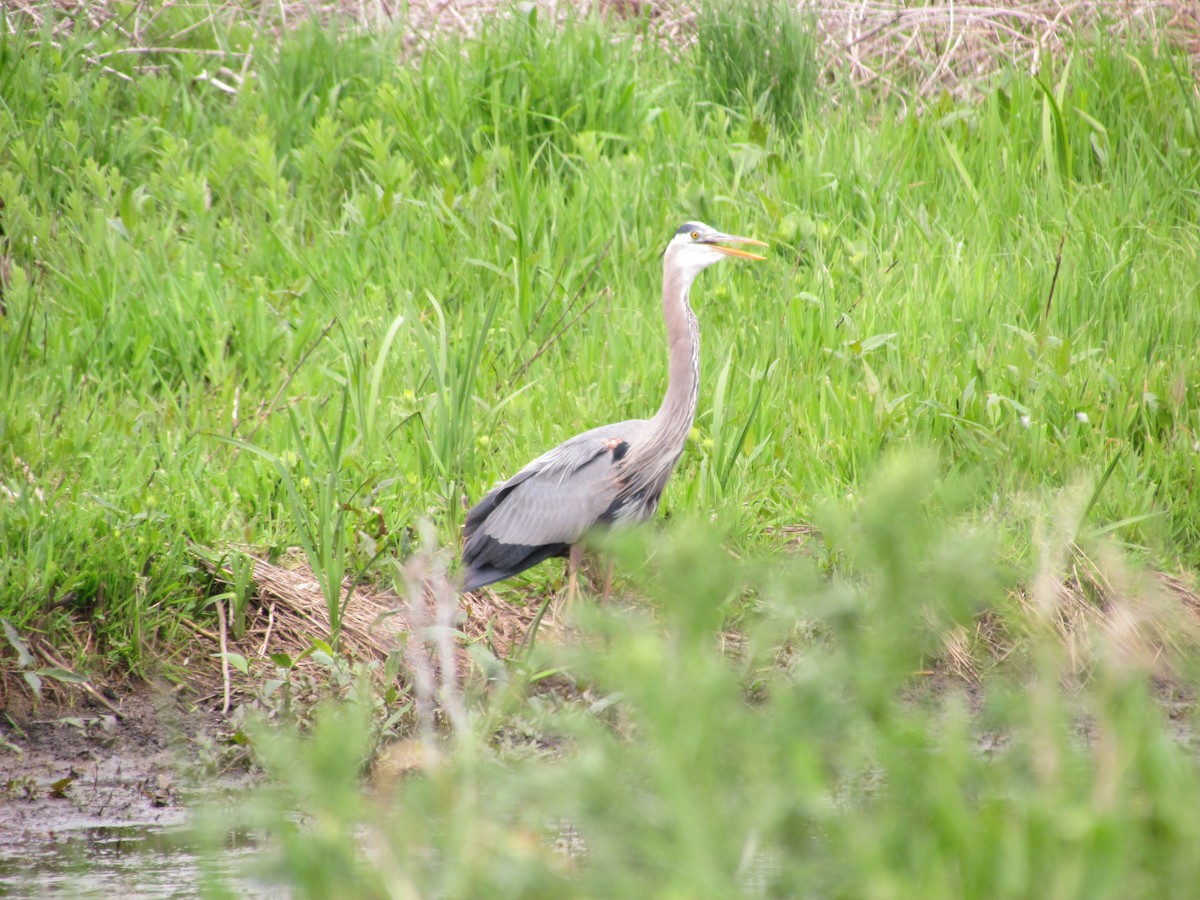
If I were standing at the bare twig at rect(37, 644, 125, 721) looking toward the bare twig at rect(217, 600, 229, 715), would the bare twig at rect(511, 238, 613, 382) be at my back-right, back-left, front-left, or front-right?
front-left

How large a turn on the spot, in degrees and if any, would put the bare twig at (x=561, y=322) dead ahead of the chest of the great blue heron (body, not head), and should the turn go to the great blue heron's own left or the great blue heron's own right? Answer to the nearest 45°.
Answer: approximately 90° to the great blue heron's own left

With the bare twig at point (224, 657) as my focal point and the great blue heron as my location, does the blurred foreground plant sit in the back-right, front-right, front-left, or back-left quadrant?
front-left

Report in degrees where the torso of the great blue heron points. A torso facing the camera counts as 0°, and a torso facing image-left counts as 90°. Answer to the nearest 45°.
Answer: approximately 270°

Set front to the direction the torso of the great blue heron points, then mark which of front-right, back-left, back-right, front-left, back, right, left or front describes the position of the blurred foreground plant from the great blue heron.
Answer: right

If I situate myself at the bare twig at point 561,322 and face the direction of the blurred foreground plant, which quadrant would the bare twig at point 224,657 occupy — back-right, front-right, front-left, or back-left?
front-right

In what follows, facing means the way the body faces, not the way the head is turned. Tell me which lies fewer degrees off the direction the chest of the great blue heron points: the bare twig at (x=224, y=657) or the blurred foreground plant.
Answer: the blurred foreground plant

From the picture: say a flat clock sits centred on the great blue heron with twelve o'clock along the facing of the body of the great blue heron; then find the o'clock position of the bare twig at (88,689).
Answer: The bare twig is roughly at 5 o'clock from the great blue heron.

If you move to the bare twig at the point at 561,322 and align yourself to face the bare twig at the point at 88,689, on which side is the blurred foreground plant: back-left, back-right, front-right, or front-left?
front-left

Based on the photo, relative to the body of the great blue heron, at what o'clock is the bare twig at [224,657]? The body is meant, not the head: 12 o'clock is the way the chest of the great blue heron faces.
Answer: The bare twig is roughly at 5 o'clock from the great blue heron.
